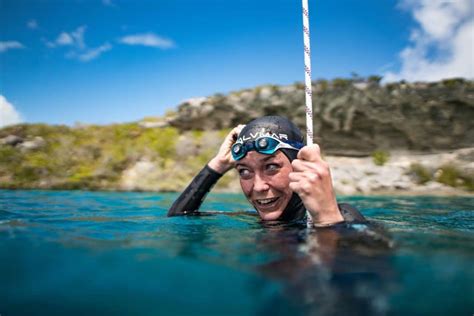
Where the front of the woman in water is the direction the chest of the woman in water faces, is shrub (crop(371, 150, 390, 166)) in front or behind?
behind

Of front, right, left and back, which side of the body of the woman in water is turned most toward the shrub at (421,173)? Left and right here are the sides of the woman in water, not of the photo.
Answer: back

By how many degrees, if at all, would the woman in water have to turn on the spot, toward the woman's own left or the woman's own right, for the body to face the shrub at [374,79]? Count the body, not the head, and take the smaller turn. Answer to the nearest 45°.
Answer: approximately 135° to the woman's own right

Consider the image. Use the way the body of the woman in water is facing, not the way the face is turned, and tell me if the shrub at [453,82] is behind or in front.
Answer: behind

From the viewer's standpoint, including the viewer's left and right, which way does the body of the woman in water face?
facing the viewer and to the left of the viewer
